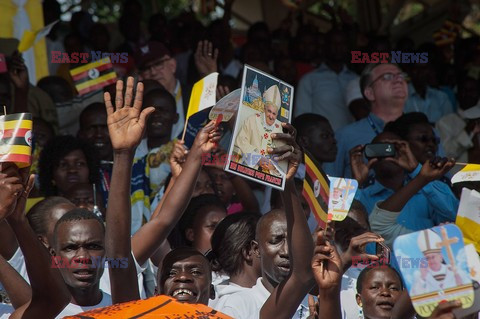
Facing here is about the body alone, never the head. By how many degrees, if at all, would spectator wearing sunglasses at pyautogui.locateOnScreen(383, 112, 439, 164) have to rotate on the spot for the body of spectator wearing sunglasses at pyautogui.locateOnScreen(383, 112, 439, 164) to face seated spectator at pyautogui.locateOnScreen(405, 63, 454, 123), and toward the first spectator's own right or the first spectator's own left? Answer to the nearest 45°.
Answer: approximately 135° to the first spectator's own left

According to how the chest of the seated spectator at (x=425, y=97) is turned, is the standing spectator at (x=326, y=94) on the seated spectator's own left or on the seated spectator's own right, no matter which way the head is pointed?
on the seated spectator's own right

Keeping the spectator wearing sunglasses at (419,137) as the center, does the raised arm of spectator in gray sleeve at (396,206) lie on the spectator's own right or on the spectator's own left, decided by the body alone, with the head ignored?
on the spectator's own right

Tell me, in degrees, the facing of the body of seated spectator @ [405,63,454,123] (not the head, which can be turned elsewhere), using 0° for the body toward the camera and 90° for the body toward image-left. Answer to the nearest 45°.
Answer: approximately 0°

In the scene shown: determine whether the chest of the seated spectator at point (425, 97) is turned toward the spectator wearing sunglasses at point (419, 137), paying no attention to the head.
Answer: yes

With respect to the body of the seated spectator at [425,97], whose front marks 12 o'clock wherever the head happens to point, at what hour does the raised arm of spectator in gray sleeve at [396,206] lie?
the raised arm of spectator in gray sleeve at [396,206] is roughly at 12 o'clock from the seated spectator at [425,97].

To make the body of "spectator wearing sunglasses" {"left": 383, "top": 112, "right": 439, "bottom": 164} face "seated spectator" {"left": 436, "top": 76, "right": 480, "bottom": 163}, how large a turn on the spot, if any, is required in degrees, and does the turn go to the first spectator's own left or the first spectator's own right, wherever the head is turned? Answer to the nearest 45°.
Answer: approximately 135° to the first spectator's own left

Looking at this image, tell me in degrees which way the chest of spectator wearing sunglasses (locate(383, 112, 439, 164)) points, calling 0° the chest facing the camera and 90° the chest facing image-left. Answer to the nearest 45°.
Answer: approximately 315°
